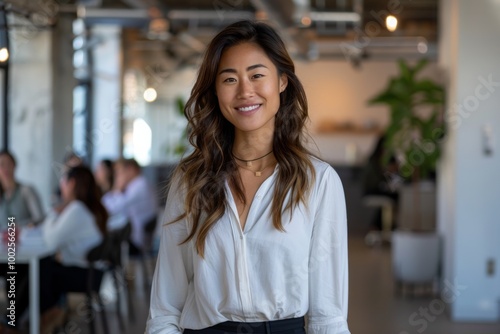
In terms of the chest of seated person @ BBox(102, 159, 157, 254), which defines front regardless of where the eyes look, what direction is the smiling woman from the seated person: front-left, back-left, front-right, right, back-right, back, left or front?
left

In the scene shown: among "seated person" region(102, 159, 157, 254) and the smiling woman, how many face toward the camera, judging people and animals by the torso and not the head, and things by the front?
1

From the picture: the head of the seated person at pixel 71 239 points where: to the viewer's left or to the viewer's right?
to the viewer's left

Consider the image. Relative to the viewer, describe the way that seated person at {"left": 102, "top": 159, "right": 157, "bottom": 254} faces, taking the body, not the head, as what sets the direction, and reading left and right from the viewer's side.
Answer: facing to the left of the viewer

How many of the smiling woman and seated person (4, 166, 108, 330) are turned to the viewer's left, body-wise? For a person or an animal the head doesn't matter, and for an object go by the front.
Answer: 1

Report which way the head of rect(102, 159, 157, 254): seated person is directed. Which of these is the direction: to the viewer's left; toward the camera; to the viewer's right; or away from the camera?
to the viewer's left

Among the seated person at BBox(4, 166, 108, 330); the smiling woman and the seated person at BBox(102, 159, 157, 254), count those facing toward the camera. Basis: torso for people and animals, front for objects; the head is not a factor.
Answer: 1

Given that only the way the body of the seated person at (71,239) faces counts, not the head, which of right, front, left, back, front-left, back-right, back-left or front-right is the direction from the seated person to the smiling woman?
left

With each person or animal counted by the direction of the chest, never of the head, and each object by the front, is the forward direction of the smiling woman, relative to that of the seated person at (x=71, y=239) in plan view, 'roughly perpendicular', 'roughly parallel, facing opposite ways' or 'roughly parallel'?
roughly perpendicular

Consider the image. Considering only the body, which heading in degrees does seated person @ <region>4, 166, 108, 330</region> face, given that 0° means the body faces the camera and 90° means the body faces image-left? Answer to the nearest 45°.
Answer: approximately 90°
